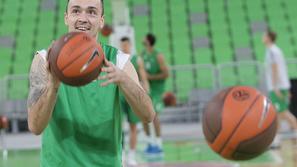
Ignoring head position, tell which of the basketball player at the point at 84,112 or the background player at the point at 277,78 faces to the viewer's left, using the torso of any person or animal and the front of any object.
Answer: the background player

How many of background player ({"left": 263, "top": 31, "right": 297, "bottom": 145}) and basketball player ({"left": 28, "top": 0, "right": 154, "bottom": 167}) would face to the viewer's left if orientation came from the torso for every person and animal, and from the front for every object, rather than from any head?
1

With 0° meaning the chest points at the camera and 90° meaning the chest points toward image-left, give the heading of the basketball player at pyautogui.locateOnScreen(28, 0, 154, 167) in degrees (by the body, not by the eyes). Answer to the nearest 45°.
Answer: approximately 0°

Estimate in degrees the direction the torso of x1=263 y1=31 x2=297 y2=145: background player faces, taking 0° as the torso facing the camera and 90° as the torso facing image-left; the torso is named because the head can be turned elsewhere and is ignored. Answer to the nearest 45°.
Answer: approximately 90°

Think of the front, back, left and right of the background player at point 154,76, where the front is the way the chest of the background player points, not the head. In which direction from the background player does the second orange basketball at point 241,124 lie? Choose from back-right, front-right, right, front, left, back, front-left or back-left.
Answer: front-left

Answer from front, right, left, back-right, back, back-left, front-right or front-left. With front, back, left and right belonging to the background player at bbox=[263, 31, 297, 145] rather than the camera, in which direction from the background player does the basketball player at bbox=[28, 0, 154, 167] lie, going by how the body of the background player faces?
left
